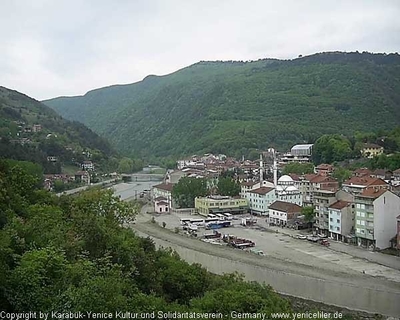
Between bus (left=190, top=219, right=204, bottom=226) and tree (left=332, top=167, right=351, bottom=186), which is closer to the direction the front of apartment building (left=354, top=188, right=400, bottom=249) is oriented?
the bus

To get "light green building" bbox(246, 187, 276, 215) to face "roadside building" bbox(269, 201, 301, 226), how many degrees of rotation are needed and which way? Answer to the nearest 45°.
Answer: approximately 45° to its left

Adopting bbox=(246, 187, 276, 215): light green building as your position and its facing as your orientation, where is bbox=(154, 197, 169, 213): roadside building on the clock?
The roadside building is roughly at 2 o'clock from the light green building.

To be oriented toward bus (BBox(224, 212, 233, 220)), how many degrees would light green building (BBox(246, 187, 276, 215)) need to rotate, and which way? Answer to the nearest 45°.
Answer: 0° — it already faces it

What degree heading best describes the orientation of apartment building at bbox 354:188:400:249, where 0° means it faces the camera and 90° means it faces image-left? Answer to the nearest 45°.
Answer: approximately 45°

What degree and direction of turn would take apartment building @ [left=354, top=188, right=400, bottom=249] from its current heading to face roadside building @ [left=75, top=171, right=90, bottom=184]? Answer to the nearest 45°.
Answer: approximately 90° to its right

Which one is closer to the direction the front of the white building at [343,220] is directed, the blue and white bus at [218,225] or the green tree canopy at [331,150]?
the blue and white bus

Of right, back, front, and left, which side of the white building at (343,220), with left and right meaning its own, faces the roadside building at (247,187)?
right

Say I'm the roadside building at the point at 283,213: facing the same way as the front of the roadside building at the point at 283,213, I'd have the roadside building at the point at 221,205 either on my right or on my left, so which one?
on my right

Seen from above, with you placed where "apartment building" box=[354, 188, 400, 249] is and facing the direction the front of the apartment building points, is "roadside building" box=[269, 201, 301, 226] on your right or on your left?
on your right

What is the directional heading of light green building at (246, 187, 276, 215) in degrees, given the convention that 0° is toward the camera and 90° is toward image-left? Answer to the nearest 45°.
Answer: approximately 45°

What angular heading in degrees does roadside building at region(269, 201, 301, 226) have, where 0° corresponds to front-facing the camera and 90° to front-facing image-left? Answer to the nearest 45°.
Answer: approximately 45°

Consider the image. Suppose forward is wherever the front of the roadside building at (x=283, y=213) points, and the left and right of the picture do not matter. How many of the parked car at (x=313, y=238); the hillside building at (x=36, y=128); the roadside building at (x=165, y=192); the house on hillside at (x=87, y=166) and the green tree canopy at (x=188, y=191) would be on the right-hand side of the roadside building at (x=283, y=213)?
4
